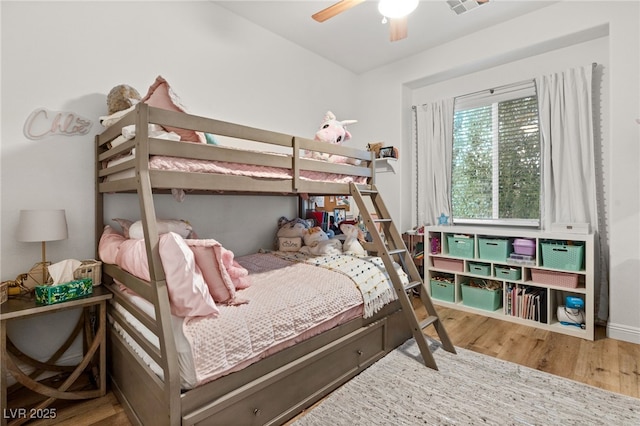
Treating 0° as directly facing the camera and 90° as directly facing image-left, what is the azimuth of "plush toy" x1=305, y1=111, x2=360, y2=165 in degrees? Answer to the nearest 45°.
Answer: approximately 45°

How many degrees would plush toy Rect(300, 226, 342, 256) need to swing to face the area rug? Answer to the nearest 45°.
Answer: approximately 90° to its left
